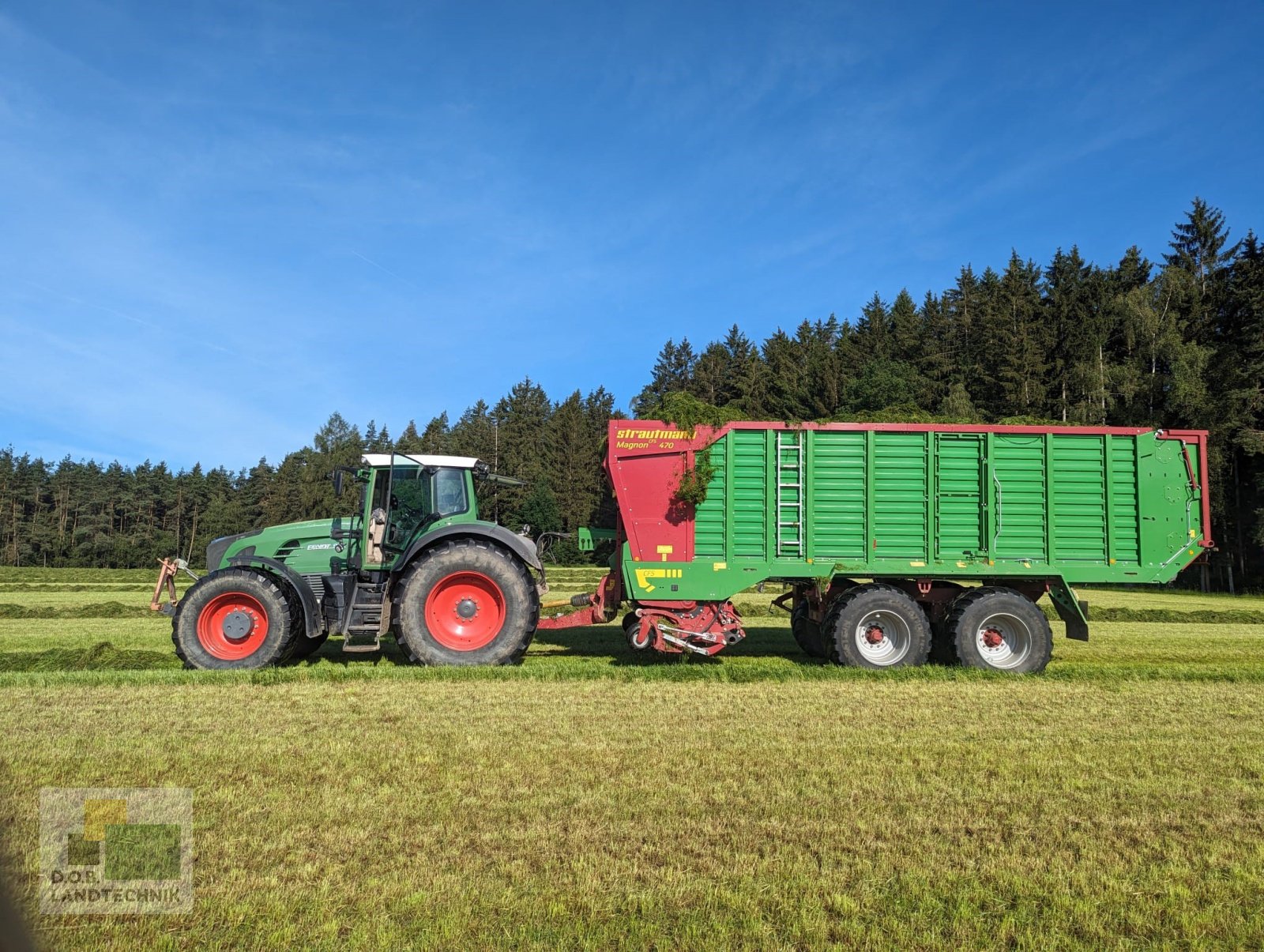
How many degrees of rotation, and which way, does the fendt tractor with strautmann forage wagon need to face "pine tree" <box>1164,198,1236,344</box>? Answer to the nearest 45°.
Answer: approximately 135° to its right

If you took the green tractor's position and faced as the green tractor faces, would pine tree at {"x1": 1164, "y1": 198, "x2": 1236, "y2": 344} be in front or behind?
behind

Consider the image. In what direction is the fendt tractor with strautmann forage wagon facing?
to the viewer's left
